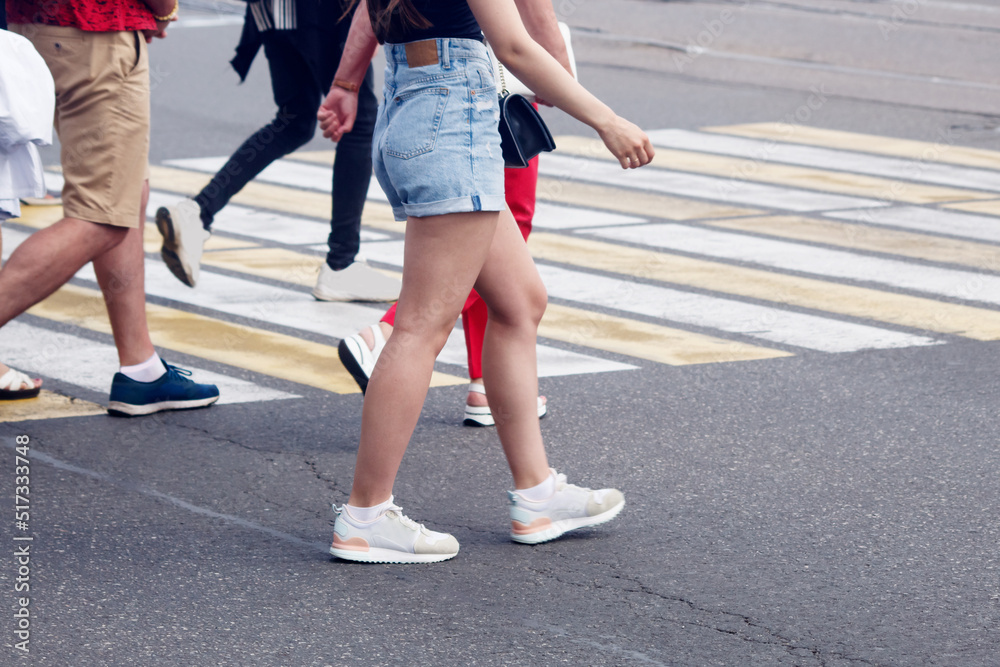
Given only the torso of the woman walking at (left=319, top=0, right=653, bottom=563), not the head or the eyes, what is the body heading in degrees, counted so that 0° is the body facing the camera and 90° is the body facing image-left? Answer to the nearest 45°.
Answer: approximately 225°
